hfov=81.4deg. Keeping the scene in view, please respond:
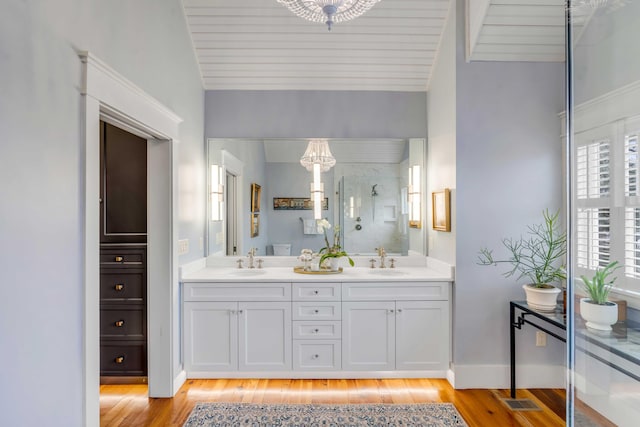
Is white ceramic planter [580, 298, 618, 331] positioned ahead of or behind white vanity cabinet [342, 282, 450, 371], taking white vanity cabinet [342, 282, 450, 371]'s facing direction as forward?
ahead

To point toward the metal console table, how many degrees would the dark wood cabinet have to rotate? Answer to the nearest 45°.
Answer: approximately 45° to its left

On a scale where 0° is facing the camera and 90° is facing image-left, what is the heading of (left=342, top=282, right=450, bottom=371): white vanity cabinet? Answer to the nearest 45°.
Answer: approximately 0°

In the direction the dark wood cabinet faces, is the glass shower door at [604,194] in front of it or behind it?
in front

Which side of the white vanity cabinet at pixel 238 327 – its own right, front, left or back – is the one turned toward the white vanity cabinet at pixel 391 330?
left

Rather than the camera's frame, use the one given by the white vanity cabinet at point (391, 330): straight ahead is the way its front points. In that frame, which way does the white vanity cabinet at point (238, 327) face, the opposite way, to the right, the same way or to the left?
the same way

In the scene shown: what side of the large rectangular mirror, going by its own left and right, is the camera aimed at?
front

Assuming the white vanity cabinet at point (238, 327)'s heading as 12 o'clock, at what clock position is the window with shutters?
The window with shutters is roughly at 11 o'clock from the white vanity cabinet.

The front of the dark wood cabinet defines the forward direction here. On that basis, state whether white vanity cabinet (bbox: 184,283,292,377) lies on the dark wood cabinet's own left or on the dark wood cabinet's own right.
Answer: on the dark wood cabinet's own left

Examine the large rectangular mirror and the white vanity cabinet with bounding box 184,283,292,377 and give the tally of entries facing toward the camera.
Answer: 2

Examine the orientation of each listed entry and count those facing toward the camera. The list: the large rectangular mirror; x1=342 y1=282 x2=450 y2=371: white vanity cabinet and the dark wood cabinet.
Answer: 3

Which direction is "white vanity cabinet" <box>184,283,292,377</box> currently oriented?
toward the camera

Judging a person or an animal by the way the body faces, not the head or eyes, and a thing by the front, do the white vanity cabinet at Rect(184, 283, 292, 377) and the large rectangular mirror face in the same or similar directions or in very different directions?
same or similar directions

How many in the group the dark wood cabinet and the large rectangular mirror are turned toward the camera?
2
